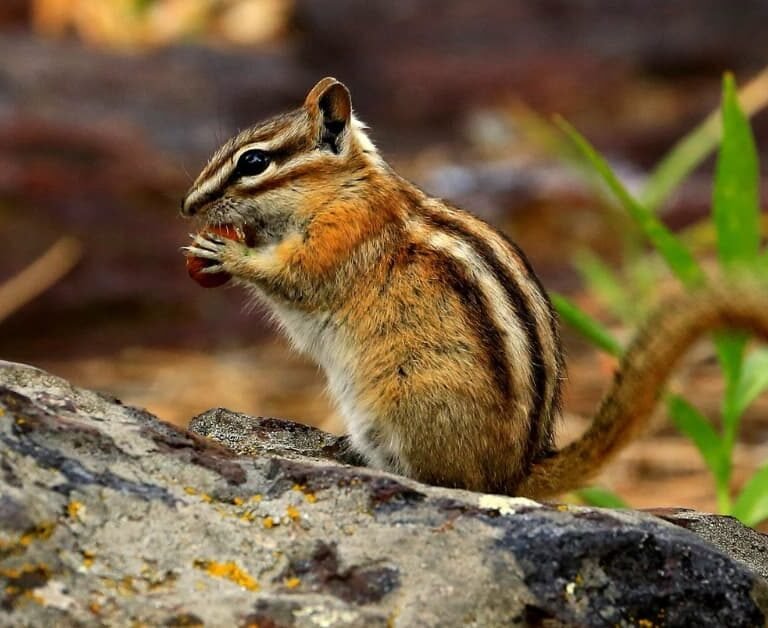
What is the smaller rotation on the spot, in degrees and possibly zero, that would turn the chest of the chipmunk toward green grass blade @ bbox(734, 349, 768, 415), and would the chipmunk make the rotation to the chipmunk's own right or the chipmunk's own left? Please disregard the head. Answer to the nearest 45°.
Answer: approximately 135° to the chipmunk's own right

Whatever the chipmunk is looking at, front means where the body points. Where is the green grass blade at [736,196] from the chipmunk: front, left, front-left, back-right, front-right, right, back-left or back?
back-right

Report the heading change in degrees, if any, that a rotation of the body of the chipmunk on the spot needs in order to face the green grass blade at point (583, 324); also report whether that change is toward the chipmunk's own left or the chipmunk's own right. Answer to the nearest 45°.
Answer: approximately 135° to the chipmunk's own right

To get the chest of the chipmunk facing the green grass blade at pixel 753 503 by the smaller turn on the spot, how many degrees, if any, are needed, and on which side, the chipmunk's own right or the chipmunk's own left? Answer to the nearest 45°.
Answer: approximately 135° to the chipmunk's own right

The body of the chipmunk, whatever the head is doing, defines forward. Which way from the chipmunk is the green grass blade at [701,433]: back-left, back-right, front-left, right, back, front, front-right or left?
back-right

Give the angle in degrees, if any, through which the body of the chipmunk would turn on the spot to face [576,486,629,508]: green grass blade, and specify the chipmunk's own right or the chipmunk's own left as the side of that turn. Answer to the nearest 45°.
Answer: approximately 135° to the chipmunk's own right

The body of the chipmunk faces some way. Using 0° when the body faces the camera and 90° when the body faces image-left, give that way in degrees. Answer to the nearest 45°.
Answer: approximately 90°
